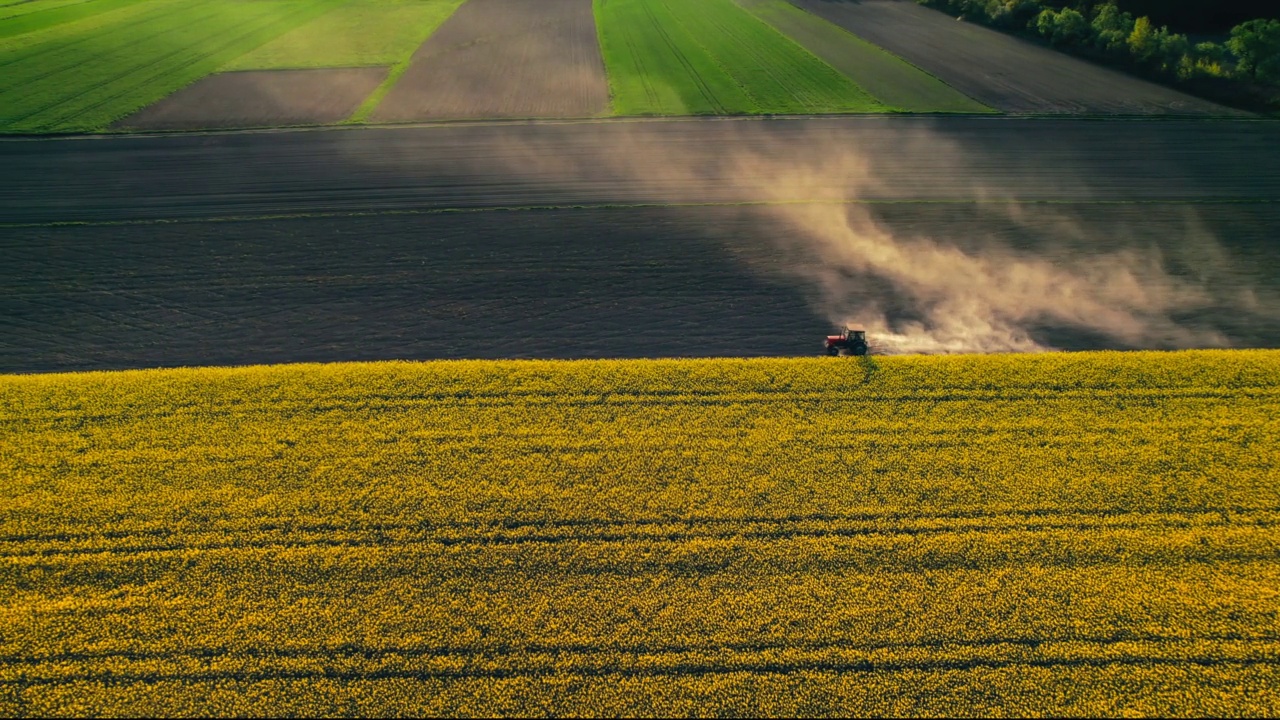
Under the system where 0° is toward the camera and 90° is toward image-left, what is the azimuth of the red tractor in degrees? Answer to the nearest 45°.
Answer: approximately 90°

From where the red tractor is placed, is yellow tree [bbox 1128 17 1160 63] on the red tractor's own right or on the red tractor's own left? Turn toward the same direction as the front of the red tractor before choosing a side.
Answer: on the red tractor's own right

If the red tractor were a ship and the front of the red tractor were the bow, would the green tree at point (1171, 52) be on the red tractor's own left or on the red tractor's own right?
on the red tractor's own right

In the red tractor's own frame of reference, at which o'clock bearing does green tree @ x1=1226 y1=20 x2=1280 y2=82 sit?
The green tree is roughly at 4 o'clock from the red tractor.
